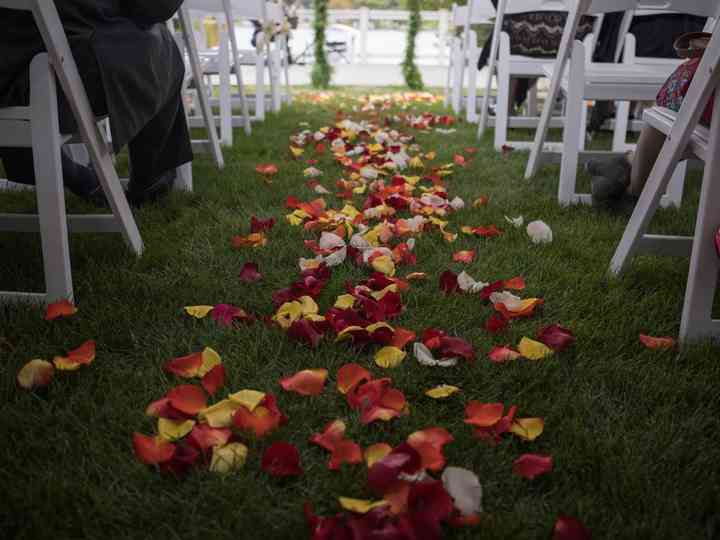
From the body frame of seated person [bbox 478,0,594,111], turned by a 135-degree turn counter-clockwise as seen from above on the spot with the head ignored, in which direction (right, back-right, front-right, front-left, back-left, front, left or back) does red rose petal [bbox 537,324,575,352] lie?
front-left

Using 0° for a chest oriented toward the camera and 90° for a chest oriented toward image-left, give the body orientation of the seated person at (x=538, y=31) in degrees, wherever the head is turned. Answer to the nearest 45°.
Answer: approximately 180°

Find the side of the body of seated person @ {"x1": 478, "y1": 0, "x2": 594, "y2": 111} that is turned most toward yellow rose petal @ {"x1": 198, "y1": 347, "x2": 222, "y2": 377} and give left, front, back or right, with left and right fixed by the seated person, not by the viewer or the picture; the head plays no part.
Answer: back

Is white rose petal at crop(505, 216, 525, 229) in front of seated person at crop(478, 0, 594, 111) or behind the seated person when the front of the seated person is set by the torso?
behind

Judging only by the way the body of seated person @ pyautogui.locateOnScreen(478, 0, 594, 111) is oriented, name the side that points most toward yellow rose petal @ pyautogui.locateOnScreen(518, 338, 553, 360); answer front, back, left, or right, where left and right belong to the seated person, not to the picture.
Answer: back

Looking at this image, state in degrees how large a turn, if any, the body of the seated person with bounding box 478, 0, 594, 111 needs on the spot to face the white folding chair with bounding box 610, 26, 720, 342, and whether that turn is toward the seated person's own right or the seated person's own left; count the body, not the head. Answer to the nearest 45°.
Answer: approximately 180°

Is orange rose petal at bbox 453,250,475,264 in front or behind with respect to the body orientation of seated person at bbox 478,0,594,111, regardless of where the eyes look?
behind

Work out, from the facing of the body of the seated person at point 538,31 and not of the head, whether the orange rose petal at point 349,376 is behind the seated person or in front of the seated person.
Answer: behind

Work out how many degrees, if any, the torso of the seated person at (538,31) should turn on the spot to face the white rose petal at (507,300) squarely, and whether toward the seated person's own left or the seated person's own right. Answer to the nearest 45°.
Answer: approximately 180°

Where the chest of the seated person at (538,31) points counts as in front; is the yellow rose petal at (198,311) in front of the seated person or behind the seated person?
behind

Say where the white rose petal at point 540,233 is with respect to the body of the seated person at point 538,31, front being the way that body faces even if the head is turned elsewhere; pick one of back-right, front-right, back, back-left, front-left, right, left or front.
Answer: back

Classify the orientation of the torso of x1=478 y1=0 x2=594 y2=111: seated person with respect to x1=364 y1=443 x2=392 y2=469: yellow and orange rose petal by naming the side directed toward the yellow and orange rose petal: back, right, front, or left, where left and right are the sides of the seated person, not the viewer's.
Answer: back

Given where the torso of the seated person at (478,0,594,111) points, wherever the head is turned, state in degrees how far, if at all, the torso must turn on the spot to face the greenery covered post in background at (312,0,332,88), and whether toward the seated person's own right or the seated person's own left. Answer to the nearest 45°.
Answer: approximately 45° to the seated person's own left

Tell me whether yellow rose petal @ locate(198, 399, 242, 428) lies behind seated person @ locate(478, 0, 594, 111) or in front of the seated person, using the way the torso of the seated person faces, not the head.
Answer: behind

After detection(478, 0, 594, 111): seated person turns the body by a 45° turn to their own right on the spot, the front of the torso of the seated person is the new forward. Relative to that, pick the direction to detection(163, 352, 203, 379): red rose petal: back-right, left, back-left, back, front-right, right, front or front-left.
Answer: back-right
